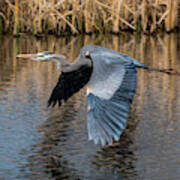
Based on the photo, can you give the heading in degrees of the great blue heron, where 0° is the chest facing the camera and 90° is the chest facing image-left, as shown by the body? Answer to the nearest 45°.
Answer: approximately 90°
